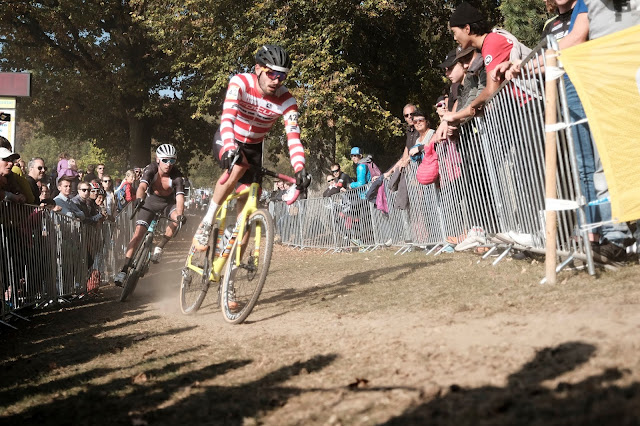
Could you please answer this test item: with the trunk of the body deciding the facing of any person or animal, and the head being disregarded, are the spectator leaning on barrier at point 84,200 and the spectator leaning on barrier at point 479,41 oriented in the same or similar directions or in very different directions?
very different directions

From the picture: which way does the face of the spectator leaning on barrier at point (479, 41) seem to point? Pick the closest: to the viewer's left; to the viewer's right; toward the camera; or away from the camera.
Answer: to the viewer's left

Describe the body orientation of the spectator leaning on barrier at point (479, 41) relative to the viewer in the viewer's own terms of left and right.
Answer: facing to the left of the viewer

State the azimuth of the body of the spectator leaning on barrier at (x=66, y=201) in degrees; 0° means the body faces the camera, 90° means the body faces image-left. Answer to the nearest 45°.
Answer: approximately 315°

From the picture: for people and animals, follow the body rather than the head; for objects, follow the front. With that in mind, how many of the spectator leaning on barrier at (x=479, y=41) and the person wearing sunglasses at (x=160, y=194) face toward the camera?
1

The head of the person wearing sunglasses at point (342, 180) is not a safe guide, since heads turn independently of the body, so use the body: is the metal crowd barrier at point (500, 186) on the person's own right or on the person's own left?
on the person's own left
